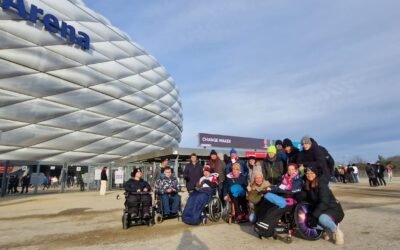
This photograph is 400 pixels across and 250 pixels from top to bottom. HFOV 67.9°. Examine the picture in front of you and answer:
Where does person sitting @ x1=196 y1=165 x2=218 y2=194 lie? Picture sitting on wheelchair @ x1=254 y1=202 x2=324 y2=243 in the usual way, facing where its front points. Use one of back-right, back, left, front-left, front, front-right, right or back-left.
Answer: right

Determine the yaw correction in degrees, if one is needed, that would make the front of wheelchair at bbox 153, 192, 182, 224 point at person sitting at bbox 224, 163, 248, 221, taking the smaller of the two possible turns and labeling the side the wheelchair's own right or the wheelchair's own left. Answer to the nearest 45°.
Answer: approximately 45° to the wheelchair's own left

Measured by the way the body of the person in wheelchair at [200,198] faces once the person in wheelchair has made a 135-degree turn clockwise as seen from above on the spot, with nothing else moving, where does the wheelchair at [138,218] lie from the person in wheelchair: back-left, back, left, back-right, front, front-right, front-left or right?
left

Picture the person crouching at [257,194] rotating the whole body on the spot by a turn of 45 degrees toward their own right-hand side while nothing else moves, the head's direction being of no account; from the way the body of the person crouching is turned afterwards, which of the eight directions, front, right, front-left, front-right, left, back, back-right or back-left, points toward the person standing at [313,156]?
back-left

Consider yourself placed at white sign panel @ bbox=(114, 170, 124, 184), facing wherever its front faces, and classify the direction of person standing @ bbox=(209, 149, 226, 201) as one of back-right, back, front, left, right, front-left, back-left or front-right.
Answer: front

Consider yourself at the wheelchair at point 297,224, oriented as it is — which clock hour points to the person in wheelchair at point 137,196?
The person in wheelchair is roughly at 2 o'clock from the wheelchair.

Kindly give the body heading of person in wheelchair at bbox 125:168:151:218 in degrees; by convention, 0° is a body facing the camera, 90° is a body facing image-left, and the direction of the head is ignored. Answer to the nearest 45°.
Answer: approximately 0°

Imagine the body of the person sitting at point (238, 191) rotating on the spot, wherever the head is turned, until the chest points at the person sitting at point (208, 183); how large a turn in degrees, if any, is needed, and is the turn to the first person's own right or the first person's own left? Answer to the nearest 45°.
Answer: approximately 135° to the first person's own right

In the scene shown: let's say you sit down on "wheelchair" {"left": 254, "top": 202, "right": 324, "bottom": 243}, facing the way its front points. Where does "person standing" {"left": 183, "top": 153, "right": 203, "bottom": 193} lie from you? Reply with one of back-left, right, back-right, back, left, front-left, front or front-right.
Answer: right

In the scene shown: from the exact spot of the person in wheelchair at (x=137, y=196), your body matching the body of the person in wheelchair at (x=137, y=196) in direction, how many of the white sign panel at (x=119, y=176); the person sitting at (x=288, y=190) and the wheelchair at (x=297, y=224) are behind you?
1

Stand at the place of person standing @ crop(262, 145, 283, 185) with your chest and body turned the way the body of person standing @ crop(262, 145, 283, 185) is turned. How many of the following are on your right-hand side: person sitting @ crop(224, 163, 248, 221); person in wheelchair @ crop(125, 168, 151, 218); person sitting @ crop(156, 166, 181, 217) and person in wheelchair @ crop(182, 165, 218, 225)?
4

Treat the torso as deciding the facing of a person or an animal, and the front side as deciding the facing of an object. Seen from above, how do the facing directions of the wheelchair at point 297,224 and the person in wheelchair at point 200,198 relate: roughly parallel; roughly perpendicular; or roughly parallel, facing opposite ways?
roughly parallel

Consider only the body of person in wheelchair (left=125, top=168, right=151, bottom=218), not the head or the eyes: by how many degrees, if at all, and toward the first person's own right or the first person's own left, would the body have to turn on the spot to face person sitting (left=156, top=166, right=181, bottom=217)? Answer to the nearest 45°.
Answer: approximately 135° to the first person's own left

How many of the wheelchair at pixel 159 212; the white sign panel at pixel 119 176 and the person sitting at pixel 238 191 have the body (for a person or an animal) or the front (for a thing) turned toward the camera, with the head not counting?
3

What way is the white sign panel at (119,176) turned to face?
toward the camera

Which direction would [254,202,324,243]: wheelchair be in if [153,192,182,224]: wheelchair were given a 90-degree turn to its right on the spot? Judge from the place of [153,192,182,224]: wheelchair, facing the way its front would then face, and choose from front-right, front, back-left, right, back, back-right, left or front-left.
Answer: back-left

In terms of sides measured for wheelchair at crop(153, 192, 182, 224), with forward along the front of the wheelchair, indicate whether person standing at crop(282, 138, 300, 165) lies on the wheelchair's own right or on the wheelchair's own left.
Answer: on the wheelchair's own left
